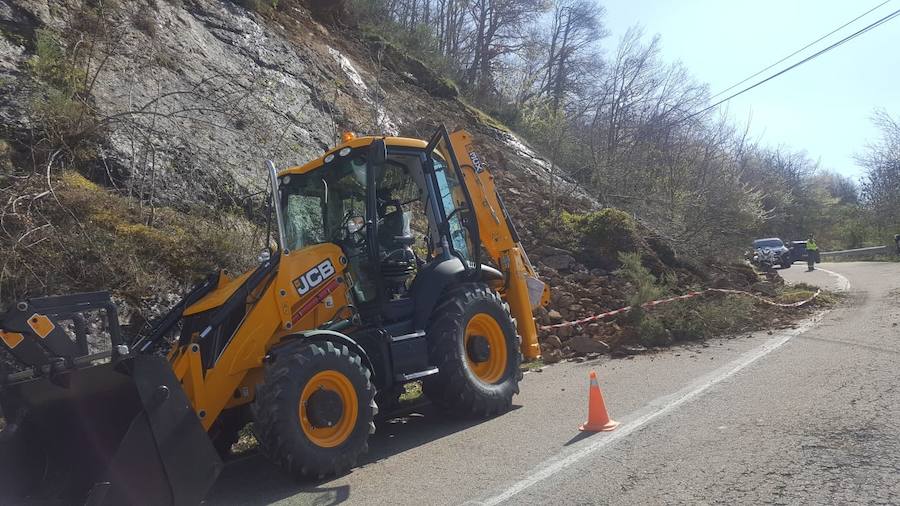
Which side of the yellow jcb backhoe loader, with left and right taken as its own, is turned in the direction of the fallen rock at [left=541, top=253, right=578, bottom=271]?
back

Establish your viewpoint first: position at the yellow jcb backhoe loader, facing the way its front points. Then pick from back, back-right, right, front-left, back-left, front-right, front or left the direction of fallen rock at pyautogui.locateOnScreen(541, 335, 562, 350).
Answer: back

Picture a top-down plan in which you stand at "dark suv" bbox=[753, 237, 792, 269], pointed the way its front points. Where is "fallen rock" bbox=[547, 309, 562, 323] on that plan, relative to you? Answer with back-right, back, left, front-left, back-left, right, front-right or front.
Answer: front-right

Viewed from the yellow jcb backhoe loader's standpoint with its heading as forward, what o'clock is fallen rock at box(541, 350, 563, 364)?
The fallen rock is roughly at 6 o'clock from the yellow jcb backhoe loader.

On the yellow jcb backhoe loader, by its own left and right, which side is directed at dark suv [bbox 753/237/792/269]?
back

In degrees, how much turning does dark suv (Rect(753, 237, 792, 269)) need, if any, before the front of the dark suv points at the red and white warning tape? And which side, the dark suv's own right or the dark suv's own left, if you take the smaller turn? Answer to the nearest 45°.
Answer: approximately 45° to the dark suv's own right

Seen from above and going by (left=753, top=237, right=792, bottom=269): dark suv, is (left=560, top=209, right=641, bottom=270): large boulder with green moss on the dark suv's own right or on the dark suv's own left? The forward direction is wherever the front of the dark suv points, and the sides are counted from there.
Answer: on the dark suv's own right

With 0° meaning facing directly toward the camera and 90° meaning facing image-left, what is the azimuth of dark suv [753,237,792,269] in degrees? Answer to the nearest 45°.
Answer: approximately 315°

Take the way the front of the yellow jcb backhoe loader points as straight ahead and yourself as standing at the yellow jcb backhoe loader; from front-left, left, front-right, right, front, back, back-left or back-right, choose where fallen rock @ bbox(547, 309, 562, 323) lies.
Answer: back

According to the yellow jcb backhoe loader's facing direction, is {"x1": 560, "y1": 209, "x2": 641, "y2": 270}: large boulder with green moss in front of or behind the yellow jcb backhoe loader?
behind

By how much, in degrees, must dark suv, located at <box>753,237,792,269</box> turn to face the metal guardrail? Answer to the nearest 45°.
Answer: approximately 90° to its left

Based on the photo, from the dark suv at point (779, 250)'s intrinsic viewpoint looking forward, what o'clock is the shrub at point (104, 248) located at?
The shrub is roughly at 12 o'clock from the dark suv.
